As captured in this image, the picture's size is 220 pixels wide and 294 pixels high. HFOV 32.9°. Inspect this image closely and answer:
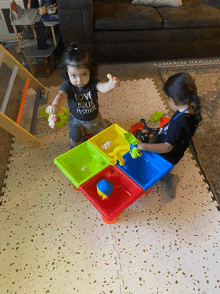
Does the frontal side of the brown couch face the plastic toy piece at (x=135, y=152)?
yes

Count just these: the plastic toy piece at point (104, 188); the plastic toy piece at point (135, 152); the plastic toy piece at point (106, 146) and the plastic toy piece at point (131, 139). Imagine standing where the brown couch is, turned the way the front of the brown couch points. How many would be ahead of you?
4

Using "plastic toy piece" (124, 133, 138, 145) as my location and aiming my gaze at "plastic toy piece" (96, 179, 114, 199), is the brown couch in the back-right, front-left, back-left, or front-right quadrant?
back-right

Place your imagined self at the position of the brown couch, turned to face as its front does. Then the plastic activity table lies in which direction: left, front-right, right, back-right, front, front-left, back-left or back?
front

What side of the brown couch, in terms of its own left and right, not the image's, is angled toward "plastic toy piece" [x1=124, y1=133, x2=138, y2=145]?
front

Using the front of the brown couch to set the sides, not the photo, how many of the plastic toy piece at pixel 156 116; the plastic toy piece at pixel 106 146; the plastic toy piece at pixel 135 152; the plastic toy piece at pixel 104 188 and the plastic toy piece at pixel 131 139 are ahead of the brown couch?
5

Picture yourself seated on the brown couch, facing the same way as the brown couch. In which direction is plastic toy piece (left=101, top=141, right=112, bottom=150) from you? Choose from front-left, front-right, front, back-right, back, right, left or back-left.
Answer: front

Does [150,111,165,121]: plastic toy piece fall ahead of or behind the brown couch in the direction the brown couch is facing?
ahead

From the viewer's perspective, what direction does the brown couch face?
toward the camera

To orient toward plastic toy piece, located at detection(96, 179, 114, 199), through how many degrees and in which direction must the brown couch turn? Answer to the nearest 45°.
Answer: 0° — it already faces it

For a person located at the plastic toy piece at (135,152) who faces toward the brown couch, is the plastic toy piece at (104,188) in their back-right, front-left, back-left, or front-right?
back-left
